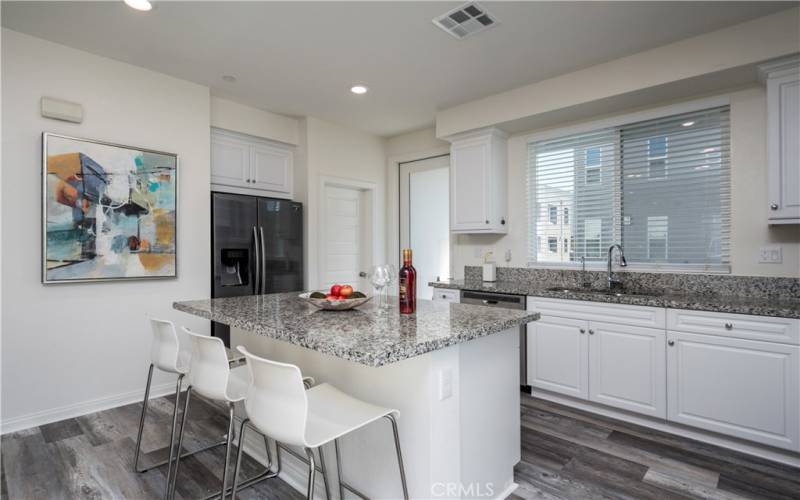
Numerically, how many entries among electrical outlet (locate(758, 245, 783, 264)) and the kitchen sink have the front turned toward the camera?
2

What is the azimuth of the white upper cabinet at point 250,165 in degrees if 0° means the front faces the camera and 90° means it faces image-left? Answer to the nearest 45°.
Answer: approximately 315°

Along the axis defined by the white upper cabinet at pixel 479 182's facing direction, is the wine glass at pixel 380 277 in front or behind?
in front

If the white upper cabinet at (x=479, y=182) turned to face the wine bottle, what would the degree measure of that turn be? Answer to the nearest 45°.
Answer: approximately 45° to its left

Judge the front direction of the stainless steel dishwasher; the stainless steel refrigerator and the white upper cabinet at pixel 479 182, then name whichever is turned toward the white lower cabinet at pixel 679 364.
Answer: the stainless steel refrigerator

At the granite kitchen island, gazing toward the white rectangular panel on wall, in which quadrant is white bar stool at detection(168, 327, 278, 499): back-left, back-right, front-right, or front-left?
front-left

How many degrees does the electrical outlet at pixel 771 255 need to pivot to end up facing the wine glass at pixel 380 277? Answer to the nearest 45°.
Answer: approximately 45° to its right

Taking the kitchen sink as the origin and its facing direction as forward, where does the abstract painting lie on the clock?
The abstract painting is roughly at 2 o'clock from the kitchen sink.

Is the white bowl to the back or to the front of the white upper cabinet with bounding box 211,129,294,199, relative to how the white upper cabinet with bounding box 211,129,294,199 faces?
to the front

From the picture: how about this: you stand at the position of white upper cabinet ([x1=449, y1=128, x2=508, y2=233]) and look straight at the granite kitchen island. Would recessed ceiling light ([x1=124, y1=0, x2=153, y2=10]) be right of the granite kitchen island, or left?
right

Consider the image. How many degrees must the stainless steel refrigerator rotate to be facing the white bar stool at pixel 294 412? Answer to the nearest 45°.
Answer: approximately 45° to its right

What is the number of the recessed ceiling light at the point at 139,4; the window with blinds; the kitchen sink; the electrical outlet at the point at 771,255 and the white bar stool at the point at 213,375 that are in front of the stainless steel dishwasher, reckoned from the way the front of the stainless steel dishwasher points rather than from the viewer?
2

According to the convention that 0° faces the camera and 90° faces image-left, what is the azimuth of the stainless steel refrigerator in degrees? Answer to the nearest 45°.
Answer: approximately 315°

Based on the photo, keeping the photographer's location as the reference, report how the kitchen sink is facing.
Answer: facing the viewer

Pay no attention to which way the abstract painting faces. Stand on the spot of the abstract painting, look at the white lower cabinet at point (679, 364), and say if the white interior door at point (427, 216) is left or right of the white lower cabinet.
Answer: left

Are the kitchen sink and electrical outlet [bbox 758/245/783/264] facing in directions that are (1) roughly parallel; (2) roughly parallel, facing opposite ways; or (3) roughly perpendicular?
roughly parallel

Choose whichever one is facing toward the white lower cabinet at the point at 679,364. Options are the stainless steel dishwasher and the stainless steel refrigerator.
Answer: the stainless steel refrigerator
